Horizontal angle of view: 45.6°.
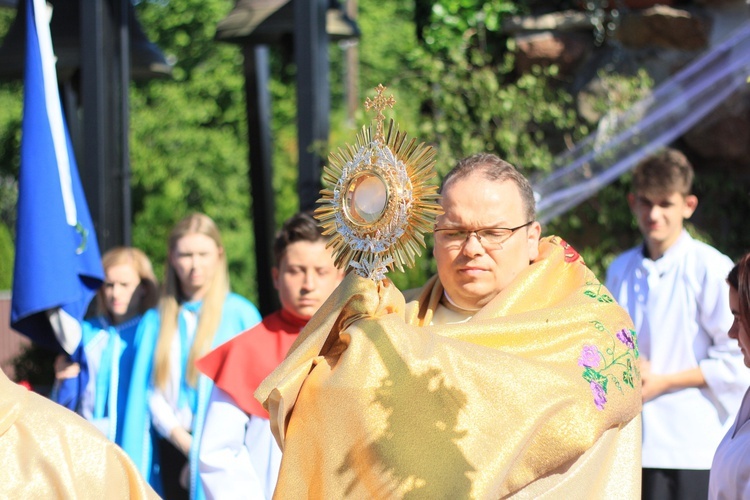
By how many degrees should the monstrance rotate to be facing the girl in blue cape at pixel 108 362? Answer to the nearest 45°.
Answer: approximately 90° to its right

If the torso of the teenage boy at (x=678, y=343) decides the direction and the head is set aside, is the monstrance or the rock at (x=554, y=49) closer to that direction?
the monstrance

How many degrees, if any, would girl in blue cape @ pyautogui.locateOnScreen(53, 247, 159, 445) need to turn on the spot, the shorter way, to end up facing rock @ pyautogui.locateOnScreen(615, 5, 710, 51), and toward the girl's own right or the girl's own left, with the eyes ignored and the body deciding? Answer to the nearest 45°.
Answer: approximately 90° to the girl's own left

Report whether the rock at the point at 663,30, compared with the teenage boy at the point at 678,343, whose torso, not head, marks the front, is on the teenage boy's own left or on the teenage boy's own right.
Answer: on the teenage boy's own right

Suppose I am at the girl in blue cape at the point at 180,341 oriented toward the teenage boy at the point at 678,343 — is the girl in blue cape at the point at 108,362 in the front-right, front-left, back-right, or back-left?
back-left

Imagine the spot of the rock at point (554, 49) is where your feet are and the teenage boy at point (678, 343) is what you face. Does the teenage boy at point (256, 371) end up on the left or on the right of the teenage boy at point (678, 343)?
right

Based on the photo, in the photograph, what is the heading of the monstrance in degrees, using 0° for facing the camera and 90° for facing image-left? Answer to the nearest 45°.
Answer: approximately 45°

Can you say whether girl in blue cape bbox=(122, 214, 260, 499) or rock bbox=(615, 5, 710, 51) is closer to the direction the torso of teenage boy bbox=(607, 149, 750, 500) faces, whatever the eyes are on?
the girl in blue cape
